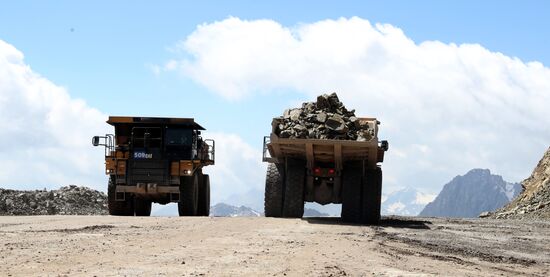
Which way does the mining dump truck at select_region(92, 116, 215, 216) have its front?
toward the camera

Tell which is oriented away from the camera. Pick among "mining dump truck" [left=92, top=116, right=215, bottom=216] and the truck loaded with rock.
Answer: the truck loaded with rock

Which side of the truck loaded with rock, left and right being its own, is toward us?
back

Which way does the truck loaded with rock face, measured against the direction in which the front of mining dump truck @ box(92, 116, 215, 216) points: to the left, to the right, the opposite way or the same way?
the opposite way

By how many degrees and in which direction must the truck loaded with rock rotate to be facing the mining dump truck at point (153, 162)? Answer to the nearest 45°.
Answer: approximately 45° to its left

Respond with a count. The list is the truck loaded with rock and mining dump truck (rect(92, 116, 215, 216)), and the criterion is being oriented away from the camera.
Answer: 1

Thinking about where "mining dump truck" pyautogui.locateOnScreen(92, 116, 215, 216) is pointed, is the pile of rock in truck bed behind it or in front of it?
in front

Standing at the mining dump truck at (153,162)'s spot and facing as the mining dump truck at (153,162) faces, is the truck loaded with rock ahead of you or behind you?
ahead
